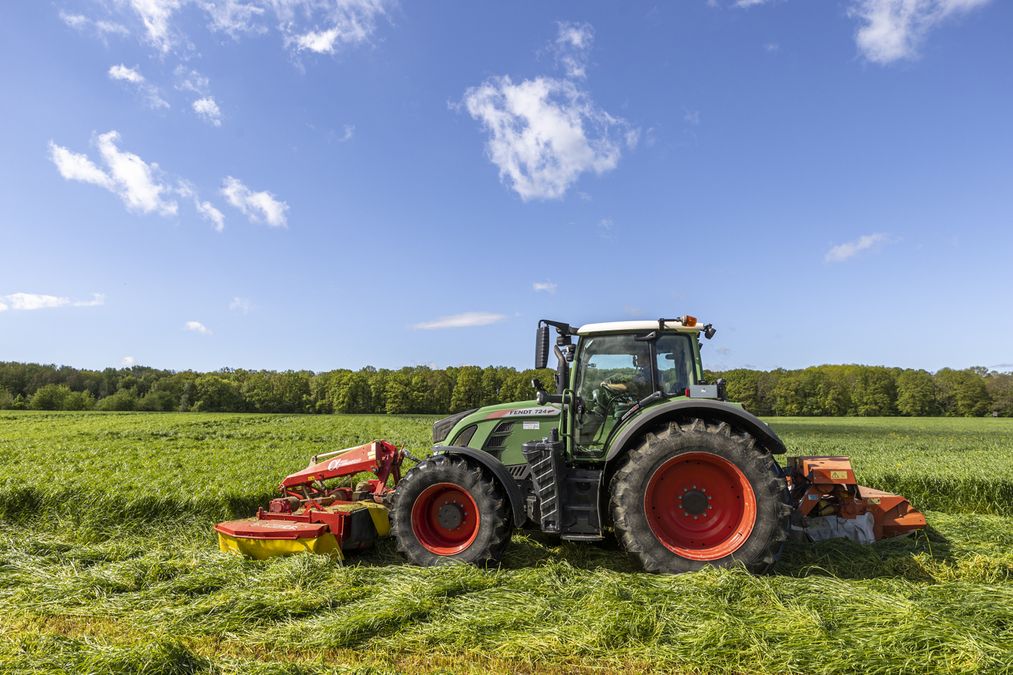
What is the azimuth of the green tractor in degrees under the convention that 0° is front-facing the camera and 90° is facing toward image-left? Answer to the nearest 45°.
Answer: approximately 90°

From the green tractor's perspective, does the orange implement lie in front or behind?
behind
